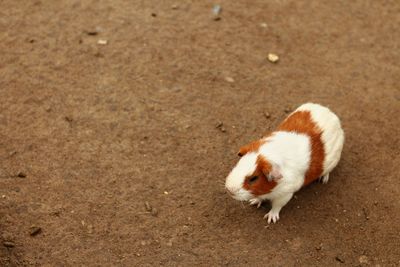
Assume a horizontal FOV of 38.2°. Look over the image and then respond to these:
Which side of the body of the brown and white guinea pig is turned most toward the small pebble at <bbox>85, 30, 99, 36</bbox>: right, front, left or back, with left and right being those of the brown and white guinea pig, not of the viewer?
right

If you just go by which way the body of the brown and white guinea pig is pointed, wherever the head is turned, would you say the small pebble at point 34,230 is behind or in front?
in front

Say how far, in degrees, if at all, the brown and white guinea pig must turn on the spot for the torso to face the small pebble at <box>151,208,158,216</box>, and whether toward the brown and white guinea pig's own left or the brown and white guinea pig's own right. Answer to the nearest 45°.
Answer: approximately 45° to the brown and white guinea pig's own right

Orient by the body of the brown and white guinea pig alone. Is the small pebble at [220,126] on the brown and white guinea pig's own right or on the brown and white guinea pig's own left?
on the brown and white guinea pig's own right

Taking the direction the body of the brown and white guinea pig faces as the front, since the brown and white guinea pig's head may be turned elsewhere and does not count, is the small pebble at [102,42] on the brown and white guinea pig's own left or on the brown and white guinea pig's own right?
on the brown and white guinea pig's own right

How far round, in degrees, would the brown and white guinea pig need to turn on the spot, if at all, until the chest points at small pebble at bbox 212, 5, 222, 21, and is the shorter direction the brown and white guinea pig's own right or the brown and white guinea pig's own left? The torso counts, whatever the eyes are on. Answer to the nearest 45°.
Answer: approximately 135° to the brown and white guinea pig's own right

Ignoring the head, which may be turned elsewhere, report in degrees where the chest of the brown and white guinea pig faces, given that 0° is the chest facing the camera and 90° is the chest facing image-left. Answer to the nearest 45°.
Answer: approximately 45°

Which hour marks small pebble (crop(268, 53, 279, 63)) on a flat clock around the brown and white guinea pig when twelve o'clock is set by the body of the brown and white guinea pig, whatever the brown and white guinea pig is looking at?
The small pebble is roughly at 4 o'clock from the brown and white guinea pig.

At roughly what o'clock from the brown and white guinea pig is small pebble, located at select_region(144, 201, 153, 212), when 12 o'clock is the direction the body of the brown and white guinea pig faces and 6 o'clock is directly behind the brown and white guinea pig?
The small pebble is roughly at 1 o'clock from the brown and white guinea pig.

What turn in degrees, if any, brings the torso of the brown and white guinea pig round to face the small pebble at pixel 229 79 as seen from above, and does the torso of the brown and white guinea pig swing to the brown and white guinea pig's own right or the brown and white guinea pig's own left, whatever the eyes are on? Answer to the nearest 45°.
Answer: approximately 90° to the brown and white guinea pig's own right
